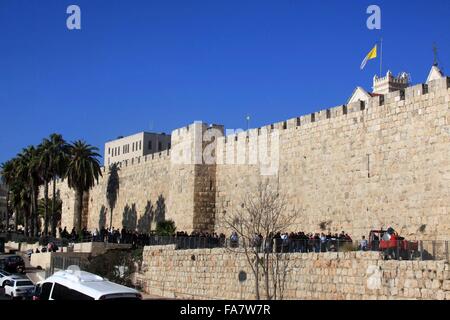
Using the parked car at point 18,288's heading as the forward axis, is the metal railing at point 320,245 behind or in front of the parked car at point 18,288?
behind

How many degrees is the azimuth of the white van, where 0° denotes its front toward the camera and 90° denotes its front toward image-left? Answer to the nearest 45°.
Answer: approximately 135°

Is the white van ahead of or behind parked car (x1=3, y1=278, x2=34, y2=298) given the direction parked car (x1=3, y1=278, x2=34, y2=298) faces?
behind

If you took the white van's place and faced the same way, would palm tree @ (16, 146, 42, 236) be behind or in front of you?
in front

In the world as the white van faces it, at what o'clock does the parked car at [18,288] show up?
The parked car is roughly at 1 o'clock from the white van.
